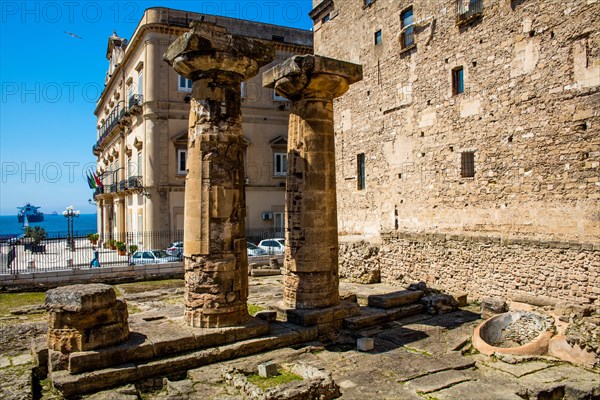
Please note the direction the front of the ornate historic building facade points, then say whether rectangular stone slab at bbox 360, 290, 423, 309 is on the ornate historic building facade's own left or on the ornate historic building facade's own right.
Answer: on the ornate historic building facade's own left

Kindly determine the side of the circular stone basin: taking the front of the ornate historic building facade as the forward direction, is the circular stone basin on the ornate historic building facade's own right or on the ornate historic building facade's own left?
on the ornate historic building facade's own left

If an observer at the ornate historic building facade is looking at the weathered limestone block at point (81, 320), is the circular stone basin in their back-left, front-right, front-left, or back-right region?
front-left

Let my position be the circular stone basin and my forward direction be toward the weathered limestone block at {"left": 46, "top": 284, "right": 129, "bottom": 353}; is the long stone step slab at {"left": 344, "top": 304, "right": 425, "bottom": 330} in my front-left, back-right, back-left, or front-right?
front-right
